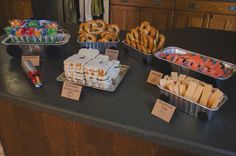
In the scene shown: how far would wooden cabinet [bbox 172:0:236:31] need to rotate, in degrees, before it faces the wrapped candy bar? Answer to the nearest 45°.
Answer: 0° — it already faces it

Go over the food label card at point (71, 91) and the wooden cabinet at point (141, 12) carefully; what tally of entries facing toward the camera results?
2

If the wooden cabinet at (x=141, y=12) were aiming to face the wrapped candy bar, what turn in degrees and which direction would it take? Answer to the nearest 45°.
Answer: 0° — it already faces it

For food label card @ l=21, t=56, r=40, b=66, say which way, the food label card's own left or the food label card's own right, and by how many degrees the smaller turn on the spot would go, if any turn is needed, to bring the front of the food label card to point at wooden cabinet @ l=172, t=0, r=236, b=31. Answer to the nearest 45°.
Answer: approximately 135° to the food label card's own left

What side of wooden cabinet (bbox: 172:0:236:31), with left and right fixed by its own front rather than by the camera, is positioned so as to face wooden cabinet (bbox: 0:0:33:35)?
right

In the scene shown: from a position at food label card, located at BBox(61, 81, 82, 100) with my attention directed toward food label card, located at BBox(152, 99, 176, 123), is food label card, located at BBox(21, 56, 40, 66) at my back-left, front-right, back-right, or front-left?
back-left

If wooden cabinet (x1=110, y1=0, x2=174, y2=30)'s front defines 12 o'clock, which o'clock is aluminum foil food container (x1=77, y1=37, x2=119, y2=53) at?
The aluminum foil food container is roughly at 12 o'clock from the wooden cabinet.

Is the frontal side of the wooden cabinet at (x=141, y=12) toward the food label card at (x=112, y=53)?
yes
